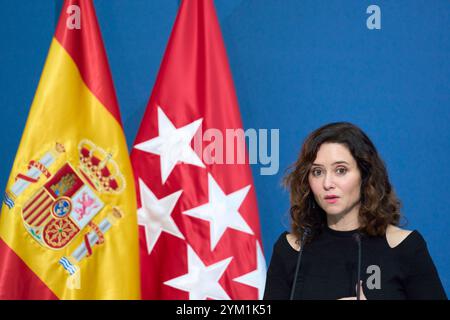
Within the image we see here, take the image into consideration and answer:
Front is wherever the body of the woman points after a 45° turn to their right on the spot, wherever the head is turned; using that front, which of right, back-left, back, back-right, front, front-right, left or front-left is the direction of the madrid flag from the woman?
right

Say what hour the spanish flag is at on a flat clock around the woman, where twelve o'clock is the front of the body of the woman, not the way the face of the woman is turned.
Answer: The spanish flag is roughly at 4 o'clock from the woman.

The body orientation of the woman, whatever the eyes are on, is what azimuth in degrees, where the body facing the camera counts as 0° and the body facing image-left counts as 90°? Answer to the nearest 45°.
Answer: approximately 0°
